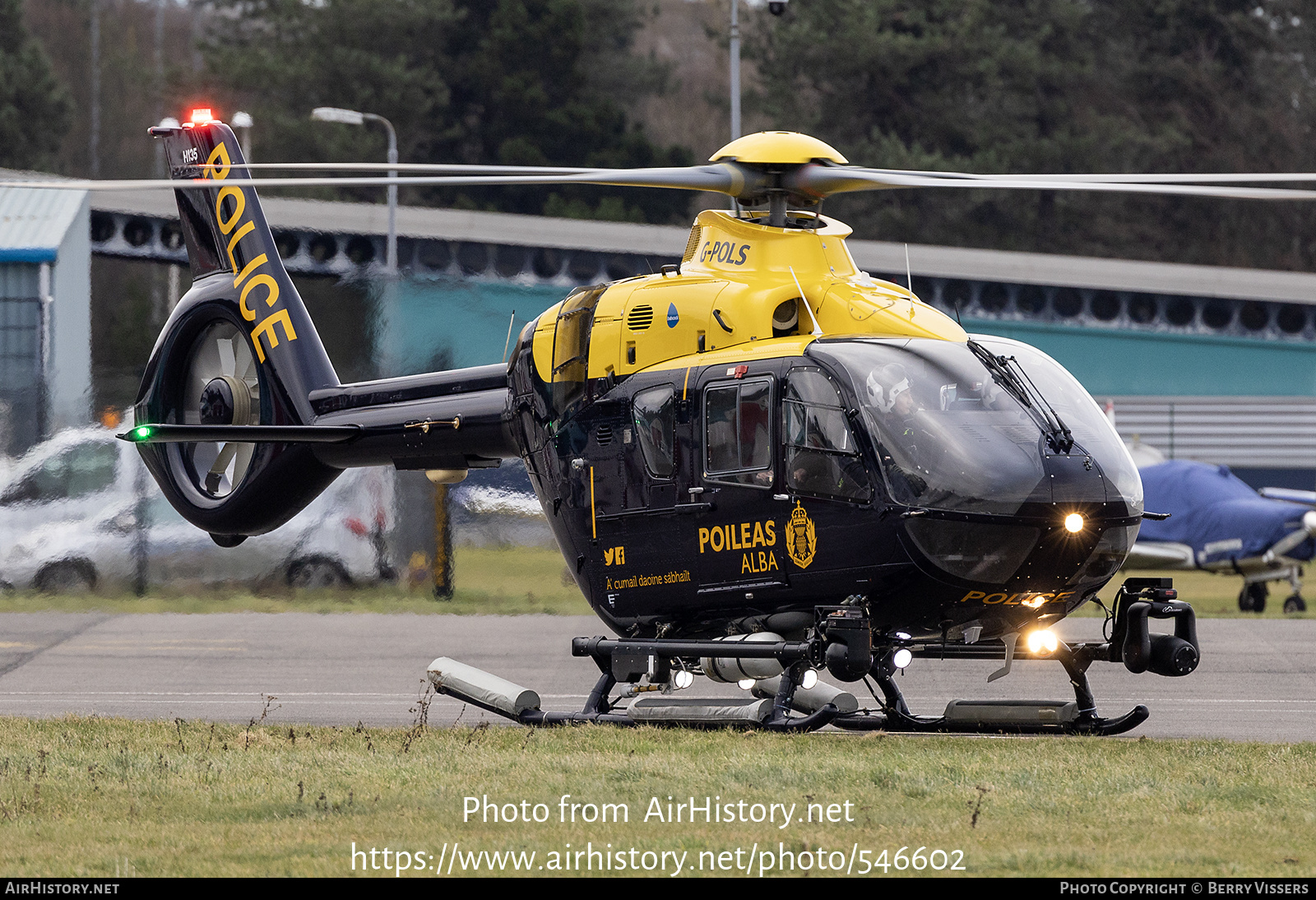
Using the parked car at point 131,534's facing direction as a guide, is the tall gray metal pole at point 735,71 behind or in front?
behind

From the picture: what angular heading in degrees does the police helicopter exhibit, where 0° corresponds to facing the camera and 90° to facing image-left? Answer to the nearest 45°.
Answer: approximately 315°

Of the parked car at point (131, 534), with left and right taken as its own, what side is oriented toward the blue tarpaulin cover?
back

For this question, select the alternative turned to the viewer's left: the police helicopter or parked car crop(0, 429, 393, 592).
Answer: the parked car

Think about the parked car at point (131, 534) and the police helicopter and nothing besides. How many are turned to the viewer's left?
1

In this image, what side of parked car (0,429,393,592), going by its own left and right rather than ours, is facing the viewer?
left

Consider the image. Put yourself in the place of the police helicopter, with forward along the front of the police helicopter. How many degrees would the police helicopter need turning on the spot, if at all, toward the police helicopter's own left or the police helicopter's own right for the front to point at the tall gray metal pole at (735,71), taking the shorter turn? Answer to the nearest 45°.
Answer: approximately 135° to the police helicopter's own left
